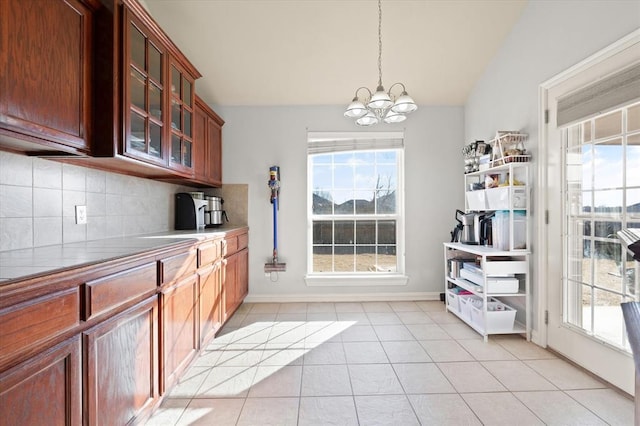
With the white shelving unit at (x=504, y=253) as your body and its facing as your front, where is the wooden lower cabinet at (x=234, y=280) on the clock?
The wooden lower cabinet is roughly at 1 o'clock from the white shelving unit.

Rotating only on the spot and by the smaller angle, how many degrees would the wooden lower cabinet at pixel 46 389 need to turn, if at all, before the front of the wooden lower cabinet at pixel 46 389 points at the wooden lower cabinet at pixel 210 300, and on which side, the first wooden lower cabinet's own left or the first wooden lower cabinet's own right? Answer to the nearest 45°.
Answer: approximately 90° to the first wooden lower cabinet's own left

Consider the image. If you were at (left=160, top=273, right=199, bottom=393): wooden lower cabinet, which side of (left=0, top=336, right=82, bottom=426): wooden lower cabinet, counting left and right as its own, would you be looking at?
left

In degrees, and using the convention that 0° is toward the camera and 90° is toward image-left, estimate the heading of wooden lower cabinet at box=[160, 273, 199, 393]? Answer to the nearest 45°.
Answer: approximately 315°

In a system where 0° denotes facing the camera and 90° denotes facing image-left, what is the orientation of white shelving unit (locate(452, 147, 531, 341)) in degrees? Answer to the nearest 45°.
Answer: approximately 45°

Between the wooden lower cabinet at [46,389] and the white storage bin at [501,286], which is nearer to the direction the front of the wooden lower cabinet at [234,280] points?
the white storage bin

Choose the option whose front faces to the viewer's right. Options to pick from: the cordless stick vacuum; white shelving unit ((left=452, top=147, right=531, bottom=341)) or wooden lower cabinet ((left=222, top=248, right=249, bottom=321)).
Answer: the wooden lower cabinet
